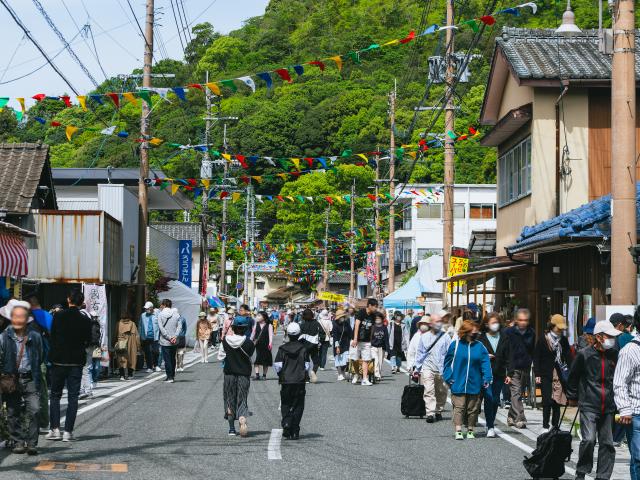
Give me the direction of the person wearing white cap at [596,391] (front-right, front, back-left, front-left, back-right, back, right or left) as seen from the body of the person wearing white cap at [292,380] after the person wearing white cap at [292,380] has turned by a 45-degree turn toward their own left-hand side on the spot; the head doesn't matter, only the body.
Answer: back

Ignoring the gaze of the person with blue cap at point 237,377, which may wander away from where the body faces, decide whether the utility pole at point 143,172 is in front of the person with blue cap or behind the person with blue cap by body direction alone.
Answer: in front

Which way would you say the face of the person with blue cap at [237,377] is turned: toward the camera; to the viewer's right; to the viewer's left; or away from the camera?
away from the camera

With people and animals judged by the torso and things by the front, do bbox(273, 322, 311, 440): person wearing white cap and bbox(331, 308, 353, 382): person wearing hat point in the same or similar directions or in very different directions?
very different directions

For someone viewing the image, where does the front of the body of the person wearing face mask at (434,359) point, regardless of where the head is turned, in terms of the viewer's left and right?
facing the viewer

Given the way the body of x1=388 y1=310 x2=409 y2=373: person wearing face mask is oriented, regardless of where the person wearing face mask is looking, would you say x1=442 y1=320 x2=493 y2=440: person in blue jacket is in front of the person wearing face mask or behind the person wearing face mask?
in front

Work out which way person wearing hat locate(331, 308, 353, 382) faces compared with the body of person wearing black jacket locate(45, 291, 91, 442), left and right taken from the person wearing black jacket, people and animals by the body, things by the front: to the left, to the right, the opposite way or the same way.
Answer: the opposite way

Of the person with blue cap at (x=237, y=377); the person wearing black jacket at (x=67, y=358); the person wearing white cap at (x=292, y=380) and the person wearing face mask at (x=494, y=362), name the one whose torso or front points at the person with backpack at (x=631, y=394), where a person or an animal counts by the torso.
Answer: the person wearing face mask

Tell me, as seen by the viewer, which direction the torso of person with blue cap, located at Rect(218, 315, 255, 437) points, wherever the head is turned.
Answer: away from the camera

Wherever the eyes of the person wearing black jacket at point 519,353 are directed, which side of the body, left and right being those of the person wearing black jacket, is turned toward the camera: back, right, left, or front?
front

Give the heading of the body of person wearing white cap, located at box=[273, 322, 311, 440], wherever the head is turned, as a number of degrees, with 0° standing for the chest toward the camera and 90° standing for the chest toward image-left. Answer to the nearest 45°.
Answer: approximately 180°

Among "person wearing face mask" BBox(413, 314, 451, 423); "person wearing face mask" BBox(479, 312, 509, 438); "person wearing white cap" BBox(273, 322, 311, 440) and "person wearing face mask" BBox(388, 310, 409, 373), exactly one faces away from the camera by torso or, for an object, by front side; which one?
the person wearing white cap
